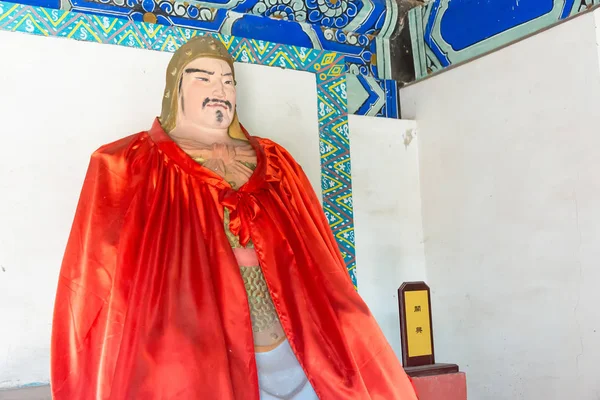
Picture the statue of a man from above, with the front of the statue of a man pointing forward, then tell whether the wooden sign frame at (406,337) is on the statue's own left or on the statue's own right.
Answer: on the statue's own left

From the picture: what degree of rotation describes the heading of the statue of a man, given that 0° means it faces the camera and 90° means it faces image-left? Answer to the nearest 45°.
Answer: approximately 315°

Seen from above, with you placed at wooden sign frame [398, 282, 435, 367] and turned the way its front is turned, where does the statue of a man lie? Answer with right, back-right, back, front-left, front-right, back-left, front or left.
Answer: front-right

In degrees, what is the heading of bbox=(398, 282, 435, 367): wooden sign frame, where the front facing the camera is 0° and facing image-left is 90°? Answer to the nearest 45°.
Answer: approximately 0°
